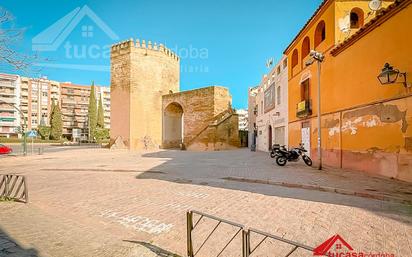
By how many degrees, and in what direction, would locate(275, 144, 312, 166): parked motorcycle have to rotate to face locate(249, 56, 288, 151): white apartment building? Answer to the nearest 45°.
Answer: approximately 90° to its left

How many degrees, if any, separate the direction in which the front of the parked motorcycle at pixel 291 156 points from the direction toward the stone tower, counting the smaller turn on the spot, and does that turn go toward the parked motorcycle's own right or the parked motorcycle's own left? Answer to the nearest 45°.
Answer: approximately 135° to the parked motorcycle's own left

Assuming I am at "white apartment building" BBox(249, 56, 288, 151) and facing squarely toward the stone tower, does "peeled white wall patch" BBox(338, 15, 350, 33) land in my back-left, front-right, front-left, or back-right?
back-left

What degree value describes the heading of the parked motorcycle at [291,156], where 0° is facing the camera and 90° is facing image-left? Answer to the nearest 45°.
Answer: approximately 270°
